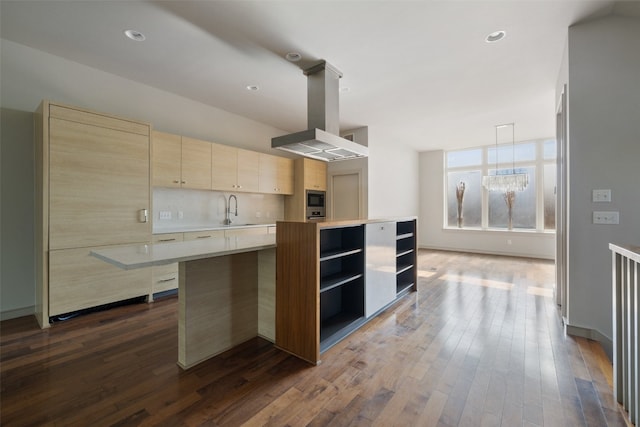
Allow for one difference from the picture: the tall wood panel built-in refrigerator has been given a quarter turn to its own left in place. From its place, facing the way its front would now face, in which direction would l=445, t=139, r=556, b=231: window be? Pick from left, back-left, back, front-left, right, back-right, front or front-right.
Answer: front-right

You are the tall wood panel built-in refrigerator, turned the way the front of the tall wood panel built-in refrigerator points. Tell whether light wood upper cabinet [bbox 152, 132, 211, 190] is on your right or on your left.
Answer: on your left

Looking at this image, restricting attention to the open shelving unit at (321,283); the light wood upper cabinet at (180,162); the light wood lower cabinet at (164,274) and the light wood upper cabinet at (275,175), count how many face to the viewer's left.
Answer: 0

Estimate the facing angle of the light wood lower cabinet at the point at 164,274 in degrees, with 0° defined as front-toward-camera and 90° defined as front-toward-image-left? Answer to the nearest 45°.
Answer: approximately 315°

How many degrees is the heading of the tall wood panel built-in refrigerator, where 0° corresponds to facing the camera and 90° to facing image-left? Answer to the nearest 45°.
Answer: approximately 315°

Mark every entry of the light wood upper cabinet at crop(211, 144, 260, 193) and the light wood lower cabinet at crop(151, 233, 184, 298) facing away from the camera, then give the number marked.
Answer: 0

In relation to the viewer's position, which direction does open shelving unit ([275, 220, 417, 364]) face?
facing the viewer and to the right of the viewer

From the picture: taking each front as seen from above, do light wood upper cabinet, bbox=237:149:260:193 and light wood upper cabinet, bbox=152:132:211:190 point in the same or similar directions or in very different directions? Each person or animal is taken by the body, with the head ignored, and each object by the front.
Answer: same or similar directions

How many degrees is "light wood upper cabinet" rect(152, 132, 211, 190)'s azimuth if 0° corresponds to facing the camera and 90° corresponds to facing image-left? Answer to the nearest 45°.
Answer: approximately 315°

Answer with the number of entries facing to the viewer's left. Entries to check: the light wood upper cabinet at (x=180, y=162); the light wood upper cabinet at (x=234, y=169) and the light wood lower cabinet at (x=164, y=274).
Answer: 0

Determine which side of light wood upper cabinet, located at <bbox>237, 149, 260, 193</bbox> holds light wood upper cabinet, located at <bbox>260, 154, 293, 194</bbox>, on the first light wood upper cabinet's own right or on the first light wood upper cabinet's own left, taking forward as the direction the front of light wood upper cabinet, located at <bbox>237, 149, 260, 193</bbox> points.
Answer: on the first light wood upper cabinet's own left

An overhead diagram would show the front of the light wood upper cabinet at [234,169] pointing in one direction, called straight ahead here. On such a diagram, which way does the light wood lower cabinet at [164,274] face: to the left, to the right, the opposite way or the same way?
the same way

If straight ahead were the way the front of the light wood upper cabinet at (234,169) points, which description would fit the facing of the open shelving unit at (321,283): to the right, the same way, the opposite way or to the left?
the same way

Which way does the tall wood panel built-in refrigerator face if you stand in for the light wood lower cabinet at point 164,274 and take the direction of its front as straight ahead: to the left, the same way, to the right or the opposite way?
the same way

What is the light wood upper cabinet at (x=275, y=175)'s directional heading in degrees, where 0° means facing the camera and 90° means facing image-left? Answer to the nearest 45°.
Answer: approximately 315°
